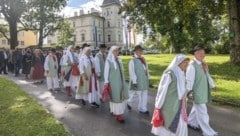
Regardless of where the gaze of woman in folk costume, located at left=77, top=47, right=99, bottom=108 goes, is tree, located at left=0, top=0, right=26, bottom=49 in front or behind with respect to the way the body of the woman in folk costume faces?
behind

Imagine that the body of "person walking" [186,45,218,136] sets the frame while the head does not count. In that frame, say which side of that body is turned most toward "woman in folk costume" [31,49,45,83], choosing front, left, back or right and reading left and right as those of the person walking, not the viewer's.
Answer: back

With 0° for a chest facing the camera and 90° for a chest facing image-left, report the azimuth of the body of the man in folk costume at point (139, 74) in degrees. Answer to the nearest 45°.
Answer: approximately 315°

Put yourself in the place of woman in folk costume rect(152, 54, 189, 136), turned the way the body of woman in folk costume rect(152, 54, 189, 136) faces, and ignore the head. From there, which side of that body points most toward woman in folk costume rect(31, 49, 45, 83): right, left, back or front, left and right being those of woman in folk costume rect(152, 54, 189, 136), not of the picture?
back

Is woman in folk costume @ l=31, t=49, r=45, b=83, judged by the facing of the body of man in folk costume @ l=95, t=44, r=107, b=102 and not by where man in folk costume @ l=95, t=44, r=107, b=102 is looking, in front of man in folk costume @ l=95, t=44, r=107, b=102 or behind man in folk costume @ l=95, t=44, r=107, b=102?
behind

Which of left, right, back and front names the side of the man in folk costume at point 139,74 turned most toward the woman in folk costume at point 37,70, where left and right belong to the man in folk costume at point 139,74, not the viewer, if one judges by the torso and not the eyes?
back

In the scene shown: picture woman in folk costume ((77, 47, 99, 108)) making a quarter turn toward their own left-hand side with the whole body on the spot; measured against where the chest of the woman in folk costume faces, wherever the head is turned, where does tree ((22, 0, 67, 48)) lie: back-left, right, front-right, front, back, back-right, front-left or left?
front-left

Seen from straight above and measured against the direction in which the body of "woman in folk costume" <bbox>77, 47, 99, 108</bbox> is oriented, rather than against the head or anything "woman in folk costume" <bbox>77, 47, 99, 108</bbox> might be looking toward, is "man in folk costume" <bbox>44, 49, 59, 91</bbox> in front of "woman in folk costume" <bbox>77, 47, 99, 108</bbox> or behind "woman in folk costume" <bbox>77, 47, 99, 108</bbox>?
behind

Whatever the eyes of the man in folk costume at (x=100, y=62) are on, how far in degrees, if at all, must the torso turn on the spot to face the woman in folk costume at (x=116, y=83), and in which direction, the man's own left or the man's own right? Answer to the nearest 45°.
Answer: approximately 45° to the man's own right
